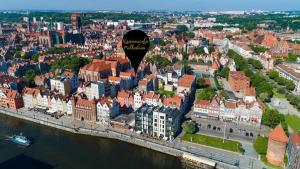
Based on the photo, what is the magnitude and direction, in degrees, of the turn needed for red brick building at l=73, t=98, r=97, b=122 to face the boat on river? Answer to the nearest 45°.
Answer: approximately 45° to its right

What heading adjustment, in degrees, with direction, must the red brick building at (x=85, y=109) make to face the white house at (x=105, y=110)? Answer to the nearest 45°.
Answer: approximately 45° to its left

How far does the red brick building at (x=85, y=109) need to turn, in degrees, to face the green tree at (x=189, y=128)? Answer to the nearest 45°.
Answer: approximately 45° to its left

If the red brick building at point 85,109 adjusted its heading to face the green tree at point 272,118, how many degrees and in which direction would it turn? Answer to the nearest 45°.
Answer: approximately 90° to its left

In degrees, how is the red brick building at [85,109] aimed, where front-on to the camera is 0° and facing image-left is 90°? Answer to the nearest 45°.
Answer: approximately 0°

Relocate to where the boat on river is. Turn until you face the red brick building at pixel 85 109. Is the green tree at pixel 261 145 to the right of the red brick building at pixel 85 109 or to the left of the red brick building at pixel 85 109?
right

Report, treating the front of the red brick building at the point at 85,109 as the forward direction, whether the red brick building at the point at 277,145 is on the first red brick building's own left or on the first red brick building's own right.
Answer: on the first red brick building's own left

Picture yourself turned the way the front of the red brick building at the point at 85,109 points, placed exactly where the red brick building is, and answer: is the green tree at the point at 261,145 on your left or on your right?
on your left
